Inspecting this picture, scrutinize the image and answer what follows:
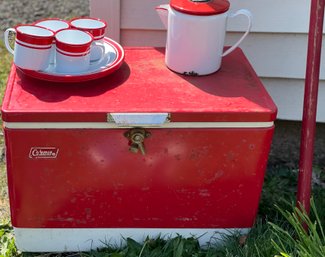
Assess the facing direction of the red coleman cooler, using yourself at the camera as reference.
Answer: facing the viewer

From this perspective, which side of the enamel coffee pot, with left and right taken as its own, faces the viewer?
left

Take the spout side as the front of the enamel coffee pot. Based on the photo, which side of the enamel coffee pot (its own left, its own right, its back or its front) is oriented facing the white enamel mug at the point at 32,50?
front

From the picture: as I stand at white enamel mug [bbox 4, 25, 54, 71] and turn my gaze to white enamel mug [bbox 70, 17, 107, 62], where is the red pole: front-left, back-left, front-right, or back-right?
front-right
